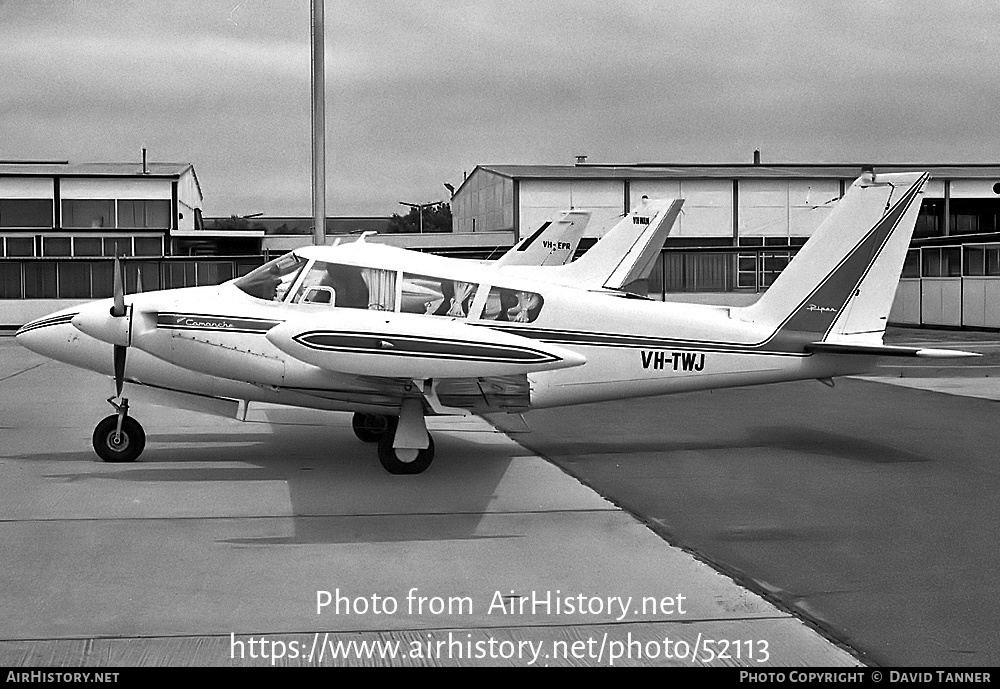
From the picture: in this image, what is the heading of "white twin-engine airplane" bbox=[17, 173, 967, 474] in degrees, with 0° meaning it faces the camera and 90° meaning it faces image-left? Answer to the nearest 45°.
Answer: approximately 90°
